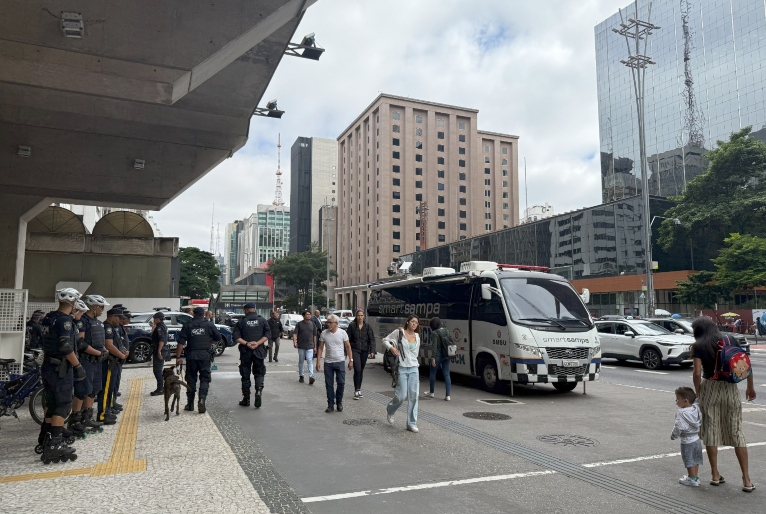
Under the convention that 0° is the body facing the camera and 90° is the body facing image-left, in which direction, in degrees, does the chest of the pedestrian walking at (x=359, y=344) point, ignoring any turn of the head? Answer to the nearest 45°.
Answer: approximately 0°

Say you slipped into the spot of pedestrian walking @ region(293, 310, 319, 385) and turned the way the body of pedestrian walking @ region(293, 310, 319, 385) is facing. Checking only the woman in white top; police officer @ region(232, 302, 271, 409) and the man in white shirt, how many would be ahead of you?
3

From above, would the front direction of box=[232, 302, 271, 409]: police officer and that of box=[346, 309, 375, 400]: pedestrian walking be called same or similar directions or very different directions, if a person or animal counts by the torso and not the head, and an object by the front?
very different directions

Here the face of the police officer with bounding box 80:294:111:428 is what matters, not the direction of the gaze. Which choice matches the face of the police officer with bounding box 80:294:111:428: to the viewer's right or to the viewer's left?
to the viewer's right

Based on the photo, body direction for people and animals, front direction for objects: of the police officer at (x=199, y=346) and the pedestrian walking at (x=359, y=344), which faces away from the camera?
the police officer

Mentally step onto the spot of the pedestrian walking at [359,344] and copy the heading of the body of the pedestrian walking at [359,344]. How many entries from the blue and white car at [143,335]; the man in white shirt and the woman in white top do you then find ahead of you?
2
